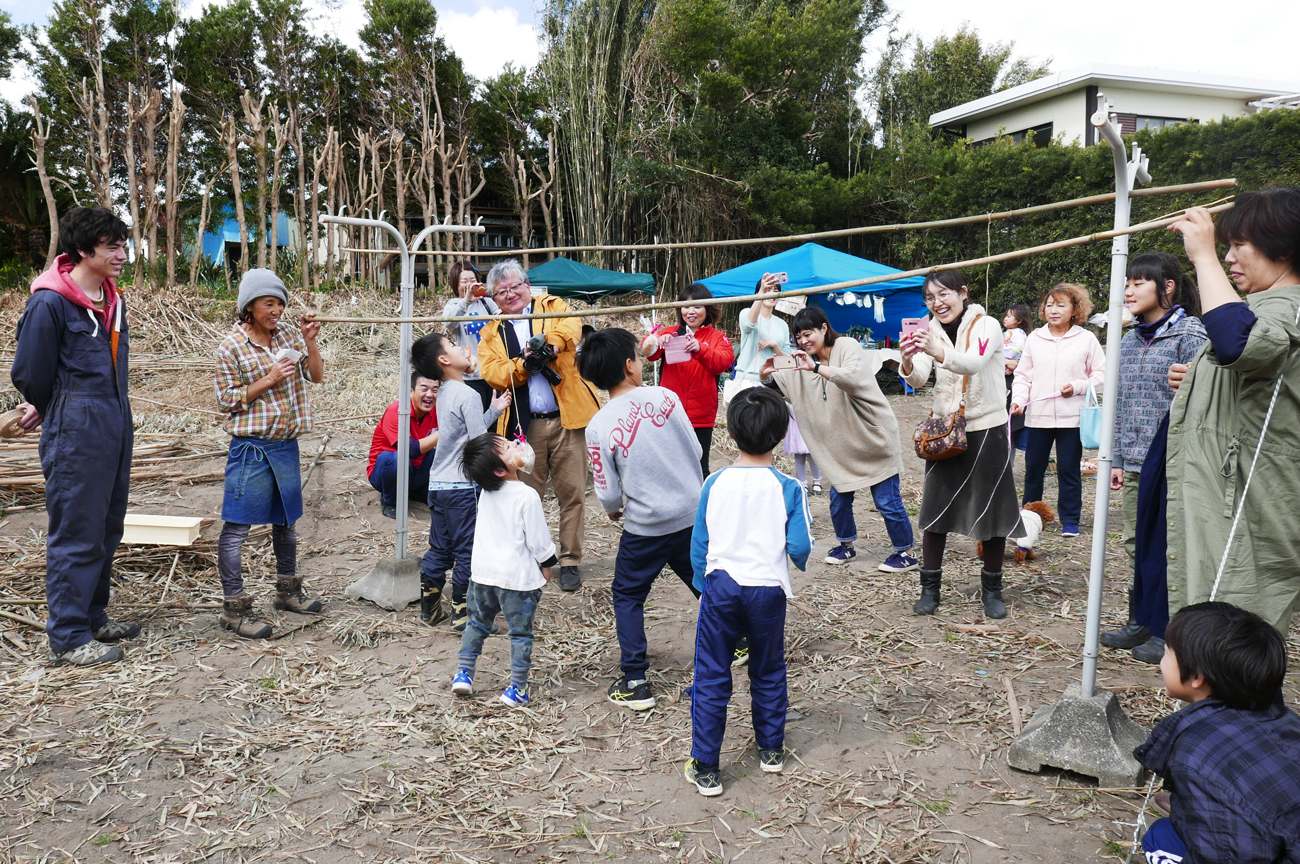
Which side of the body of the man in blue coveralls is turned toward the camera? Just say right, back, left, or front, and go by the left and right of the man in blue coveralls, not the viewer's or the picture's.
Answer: right

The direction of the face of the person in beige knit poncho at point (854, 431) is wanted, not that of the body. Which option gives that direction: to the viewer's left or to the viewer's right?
to the viewer's left

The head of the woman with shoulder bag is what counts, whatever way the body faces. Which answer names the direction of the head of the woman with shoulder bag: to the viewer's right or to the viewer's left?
to the viewer's left

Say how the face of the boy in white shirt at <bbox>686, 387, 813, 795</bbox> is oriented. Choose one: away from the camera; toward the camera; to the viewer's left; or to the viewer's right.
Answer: away from the camera

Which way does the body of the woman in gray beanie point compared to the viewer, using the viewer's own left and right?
facing the viewer and to the right of the viewer

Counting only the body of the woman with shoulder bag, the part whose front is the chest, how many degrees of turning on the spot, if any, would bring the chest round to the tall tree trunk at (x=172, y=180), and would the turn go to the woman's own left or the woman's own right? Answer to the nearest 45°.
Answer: approximately 90° to the woman's own right

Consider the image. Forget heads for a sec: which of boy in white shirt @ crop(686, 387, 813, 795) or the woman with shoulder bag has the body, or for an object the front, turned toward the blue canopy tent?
the boy in white shirt

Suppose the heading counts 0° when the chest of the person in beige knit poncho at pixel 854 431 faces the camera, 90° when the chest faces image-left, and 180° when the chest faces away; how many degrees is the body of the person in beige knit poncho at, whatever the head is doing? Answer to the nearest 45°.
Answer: approximately 45°

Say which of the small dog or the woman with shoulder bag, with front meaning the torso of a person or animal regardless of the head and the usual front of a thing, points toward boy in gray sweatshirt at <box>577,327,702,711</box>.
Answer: the woman with shoulder bag

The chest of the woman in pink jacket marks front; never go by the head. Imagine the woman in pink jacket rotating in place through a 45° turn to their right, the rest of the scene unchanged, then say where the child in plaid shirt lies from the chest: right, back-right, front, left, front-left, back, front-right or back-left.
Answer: front-left

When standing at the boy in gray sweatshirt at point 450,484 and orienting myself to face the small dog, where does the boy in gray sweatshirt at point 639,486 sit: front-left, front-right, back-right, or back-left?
front-right

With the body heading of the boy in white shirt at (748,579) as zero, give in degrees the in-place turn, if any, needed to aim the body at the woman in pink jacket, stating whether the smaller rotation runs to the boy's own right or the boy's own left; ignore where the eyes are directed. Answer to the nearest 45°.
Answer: approximately 45° to the boy's own right

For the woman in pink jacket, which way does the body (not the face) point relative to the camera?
toward the camera

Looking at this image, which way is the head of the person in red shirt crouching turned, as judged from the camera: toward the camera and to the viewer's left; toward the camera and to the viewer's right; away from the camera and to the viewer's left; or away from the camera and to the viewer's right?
toward the camera and to the viewer's right
